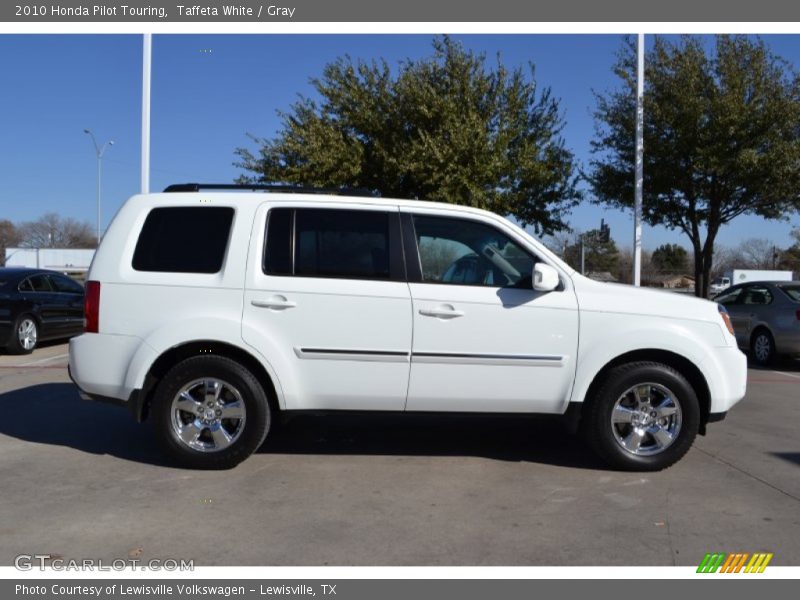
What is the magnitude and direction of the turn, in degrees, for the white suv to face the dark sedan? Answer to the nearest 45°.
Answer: approximately 135° to its left

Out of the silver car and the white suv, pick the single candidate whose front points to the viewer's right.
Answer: the white suv

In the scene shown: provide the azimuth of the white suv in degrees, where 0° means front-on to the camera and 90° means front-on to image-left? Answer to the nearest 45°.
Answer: approximately 270°

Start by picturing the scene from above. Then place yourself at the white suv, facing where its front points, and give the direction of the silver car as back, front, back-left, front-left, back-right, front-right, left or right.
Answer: front-left

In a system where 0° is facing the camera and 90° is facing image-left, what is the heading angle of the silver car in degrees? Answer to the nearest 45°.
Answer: approximately 135°

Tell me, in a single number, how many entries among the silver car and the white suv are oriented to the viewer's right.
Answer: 1

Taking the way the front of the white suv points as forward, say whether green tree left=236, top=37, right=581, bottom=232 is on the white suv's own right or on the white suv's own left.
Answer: on the white suv's own left
